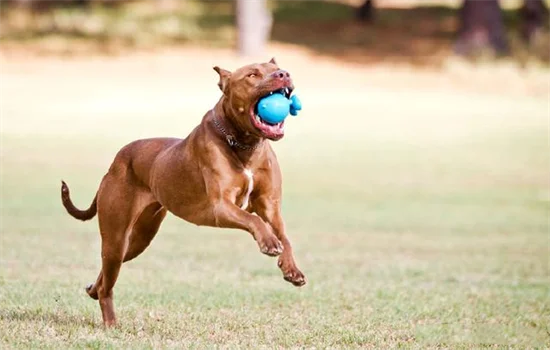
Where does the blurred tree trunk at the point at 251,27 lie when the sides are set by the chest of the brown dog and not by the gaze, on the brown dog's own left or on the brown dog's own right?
on the brown dog's own left

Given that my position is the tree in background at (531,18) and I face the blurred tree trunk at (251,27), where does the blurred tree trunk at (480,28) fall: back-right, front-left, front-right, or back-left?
front-left

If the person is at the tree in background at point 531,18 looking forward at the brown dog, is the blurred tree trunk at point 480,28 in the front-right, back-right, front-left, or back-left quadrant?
front-right

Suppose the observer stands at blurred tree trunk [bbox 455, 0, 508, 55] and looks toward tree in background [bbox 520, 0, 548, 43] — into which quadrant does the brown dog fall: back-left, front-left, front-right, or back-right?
back-right

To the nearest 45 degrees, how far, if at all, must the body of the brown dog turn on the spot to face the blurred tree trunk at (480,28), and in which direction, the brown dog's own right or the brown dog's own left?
approximately 135° to the brown dog's own left

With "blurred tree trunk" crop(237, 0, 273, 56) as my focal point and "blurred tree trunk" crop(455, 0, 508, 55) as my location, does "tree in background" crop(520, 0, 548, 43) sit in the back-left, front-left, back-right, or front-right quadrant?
back-right

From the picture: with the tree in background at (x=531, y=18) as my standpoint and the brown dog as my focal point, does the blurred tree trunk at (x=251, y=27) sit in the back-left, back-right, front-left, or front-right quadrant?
front-right

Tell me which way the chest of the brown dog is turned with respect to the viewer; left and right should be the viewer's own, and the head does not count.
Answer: facing the viewer and to the right of the viewer

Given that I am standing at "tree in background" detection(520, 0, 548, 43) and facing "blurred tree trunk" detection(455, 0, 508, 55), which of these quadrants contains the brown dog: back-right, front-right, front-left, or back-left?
front-left
